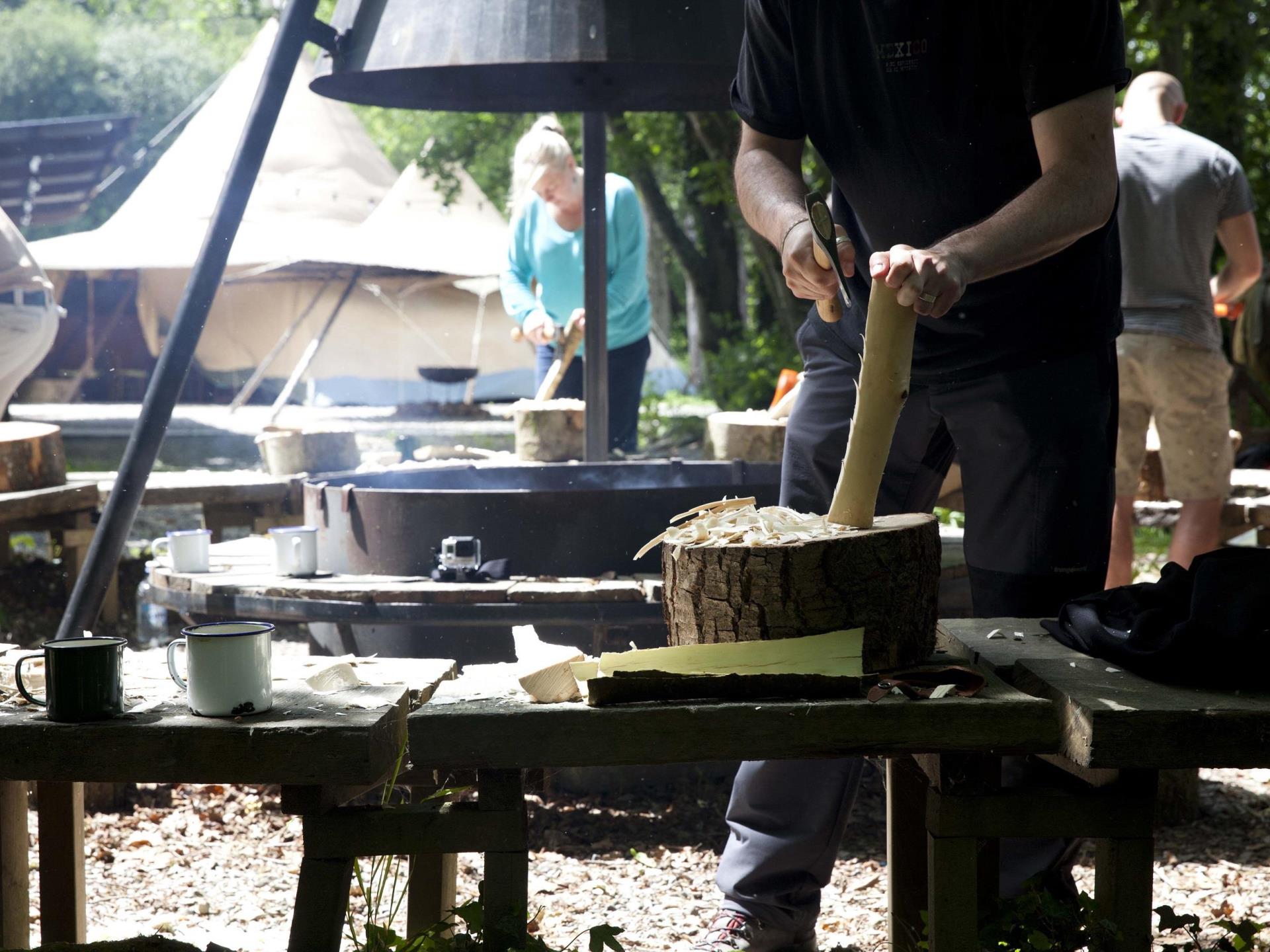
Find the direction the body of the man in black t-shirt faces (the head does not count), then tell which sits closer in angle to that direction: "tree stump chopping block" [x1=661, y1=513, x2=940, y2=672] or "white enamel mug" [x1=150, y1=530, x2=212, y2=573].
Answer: the tree stump chopping block

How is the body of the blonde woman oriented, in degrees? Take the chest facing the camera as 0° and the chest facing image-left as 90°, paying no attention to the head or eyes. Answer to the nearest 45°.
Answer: approximately 45°

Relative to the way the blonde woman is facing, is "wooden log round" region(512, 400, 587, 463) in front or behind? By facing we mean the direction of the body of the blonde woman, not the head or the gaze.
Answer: in front

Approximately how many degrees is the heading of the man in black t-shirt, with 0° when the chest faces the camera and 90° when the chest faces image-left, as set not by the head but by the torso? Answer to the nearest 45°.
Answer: approximately 45°

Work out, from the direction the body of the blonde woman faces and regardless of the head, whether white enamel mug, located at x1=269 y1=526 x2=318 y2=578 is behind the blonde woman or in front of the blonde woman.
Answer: in front
